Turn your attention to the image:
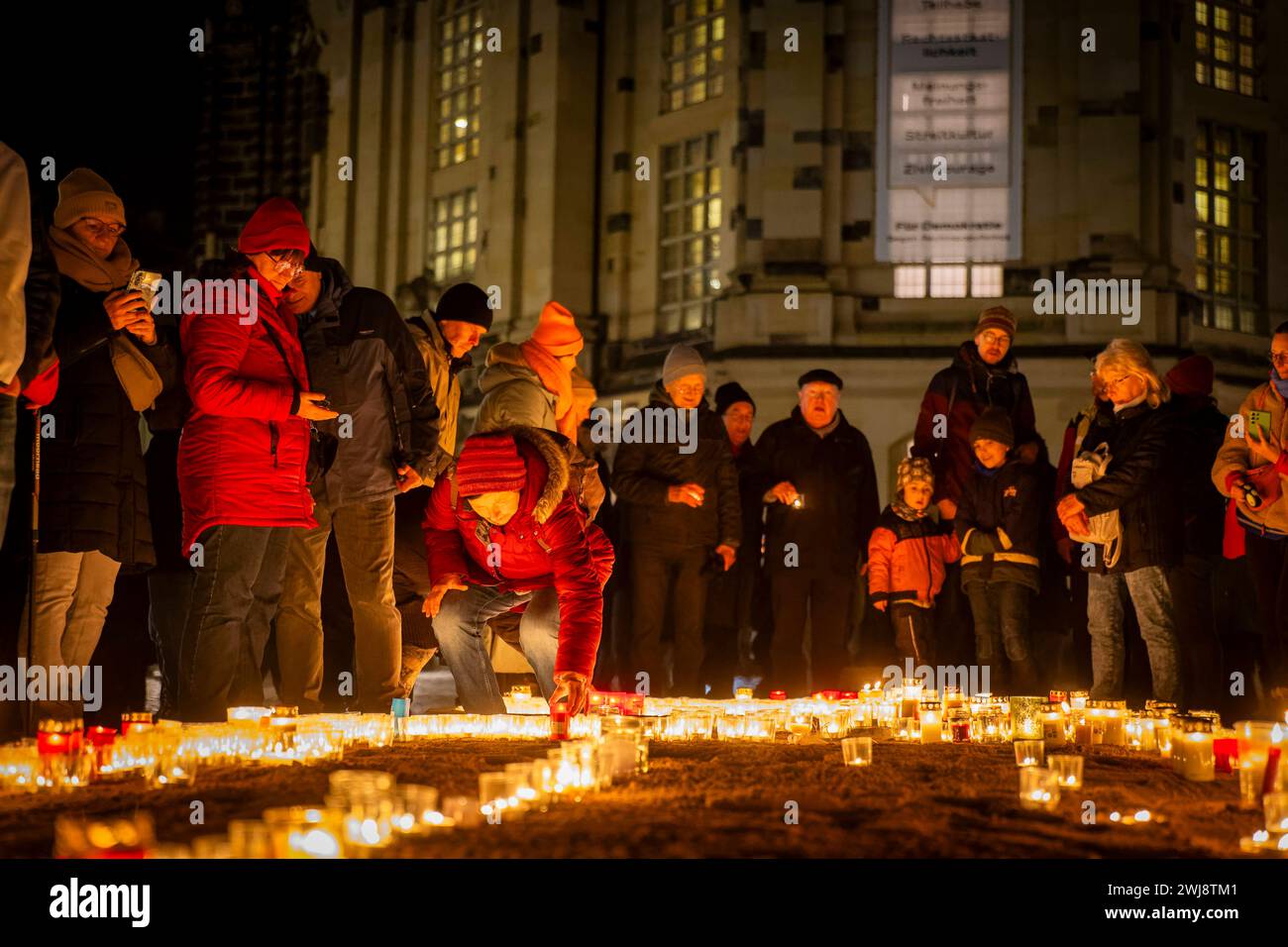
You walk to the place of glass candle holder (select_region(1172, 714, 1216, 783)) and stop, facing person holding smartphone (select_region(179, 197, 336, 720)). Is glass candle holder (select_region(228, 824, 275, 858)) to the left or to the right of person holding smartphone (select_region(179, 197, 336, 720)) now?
left

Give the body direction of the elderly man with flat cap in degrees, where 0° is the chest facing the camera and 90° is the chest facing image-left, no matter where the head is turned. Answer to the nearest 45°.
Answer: approximately 0°

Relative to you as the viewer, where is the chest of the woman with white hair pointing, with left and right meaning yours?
facing the viewer and to the left of the viewer

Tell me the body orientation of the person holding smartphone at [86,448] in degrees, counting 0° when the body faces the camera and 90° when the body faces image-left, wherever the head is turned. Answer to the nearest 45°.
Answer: approximately 315°

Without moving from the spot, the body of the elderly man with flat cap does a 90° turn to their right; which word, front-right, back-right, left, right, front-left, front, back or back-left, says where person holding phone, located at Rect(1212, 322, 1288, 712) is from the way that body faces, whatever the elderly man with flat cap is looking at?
back-left

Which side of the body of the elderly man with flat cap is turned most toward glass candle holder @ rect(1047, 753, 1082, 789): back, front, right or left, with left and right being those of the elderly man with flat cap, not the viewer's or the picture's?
front

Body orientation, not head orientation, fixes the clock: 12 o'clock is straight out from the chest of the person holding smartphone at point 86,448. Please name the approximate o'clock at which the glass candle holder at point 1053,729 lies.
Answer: The glass candle holder is roughly at 11 o'clock from the person holding smartphone.

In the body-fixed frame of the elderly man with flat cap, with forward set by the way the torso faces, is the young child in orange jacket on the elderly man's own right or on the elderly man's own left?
on the elderly man's own left

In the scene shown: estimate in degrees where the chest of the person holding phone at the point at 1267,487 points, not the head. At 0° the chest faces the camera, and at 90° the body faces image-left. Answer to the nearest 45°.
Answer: approximately 45°

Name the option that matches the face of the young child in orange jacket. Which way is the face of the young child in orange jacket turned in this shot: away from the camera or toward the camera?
toward the camera

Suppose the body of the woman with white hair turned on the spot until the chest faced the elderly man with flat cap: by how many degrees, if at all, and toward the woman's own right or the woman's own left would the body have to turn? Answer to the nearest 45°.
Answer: approximately 90° to the woman's own right

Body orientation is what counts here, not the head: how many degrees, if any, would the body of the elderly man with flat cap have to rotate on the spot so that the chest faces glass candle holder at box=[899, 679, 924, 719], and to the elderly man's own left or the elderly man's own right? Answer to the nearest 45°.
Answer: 0° — they already face it

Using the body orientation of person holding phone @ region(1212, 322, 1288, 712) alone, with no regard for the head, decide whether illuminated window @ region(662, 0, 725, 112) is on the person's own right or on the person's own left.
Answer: on the person's own right

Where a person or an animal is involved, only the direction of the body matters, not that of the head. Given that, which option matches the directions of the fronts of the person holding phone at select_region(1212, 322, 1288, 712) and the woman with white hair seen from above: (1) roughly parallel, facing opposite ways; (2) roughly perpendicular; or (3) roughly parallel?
roughly parallel

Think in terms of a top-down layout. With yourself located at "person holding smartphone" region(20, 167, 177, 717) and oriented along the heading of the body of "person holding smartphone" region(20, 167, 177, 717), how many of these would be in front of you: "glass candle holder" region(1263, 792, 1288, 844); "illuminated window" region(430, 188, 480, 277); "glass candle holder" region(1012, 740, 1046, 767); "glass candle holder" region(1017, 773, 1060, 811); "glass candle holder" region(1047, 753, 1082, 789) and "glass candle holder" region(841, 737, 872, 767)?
5

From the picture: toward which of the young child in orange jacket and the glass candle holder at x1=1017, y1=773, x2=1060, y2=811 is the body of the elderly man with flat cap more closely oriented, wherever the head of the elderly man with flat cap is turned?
the glass candle holder

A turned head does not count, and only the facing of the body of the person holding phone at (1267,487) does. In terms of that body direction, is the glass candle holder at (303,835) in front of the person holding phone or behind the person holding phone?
in front

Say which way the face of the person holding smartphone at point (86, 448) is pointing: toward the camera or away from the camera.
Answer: toward the camera

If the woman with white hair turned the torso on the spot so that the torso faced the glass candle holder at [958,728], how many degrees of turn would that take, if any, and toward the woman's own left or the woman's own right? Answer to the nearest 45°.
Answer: approximately 45° to the woman's own left
